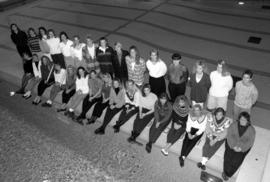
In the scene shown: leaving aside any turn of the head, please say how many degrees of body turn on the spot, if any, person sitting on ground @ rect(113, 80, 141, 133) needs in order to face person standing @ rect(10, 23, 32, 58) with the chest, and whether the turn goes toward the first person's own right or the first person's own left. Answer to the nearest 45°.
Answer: approximately 90° to the first person's own right

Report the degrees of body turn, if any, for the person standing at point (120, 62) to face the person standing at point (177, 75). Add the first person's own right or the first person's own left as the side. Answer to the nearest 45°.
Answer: approximately 45° to the first person's own left

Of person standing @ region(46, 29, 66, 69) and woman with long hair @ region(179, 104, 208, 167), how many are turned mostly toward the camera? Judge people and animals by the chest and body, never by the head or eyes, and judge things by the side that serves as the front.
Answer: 2

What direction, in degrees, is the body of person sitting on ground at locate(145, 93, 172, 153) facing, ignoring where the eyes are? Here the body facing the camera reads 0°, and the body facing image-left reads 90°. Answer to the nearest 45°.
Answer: approximately 45°

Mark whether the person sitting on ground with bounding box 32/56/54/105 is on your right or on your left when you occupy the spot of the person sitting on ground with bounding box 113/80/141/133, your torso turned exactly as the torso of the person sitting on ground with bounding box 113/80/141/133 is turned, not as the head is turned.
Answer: on your right

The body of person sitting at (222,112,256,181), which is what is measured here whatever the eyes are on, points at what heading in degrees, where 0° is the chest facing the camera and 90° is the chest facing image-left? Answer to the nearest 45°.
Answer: approximately 0°

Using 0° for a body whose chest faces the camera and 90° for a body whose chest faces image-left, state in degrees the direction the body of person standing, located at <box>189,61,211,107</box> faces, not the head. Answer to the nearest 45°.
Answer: approximately 0°

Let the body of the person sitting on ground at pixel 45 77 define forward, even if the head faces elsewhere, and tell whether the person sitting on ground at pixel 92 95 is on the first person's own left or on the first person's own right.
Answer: on the first person's own left
